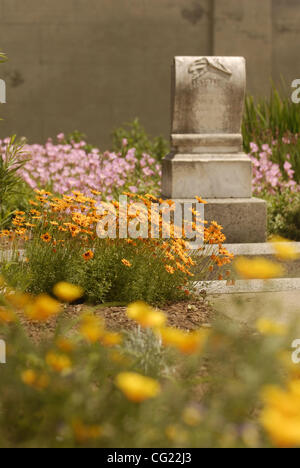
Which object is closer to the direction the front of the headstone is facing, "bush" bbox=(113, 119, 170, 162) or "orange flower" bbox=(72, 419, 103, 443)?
the orange flower

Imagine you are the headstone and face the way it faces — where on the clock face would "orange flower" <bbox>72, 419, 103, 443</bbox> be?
The orange flower is roughly at 12 o'clock from the headstone.

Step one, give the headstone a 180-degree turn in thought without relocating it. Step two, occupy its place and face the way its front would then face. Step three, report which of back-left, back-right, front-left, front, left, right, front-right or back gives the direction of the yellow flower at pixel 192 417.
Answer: back

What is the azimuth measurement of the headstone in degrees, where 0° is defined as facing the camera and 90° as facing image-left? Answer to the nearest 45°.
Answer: approximately 0°

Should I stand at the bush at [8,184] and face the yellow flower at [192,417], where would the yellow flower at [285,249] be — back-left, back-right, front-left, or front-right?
front-left

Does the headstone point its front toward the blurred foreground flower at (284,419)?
yes

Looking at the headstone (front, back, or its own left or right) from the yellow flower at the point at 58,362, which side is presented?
front

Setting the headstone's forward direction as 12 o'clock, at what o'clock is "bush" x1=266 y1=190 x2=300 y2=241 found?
The bush is roughly at 8 o'clock from the headstone.

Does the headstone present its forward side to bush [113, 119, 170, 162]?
no

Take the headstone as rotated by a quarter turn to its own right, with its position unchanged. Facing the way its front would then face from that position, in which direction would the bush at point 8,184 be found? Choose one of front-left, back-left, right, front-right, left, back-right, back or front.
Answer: front

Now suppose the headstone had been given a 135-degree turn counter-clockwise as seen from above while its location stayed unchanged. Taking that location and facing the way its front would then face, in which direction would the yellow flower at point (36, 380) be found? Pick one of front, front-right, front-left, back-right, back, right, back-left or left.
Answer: back-right

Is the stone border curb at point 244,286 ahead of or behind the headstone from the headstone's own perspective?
ahead

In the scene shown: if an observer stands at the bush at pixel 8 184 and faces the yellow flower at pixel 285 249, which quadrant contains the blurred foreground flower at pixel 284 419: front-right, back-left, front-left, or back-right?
front-right

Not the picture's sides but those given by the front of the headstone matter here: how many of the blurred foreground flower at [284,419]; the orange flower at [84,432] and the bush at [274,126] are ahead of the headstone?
2

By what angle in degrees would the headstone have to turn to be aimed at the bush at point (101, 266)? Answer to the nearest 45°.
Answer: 0° — it already faces it
